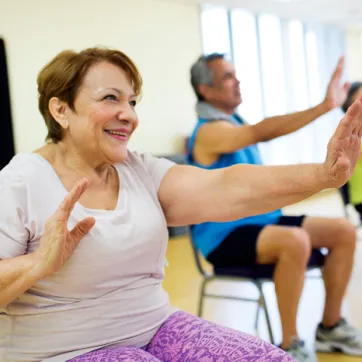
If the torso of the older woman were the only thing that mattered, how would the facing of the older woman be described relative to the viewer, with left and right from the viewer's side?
facing the viewer and to the right of the viewer

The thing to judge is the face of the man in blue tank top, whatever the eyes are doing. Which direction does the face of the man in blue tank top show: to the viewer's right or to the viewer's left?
to the viewer's right

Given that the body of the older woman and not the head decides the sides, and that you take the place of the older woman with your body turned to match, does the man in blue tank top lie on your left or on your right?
on your left

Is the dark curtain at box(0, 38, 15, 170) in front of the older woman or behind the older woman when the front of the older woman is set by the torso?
behind

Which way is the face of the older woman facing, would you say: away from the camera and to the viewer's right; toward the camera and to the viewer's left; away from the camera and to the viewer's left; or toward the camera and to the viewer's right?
toward the camera and to the viewer's right
